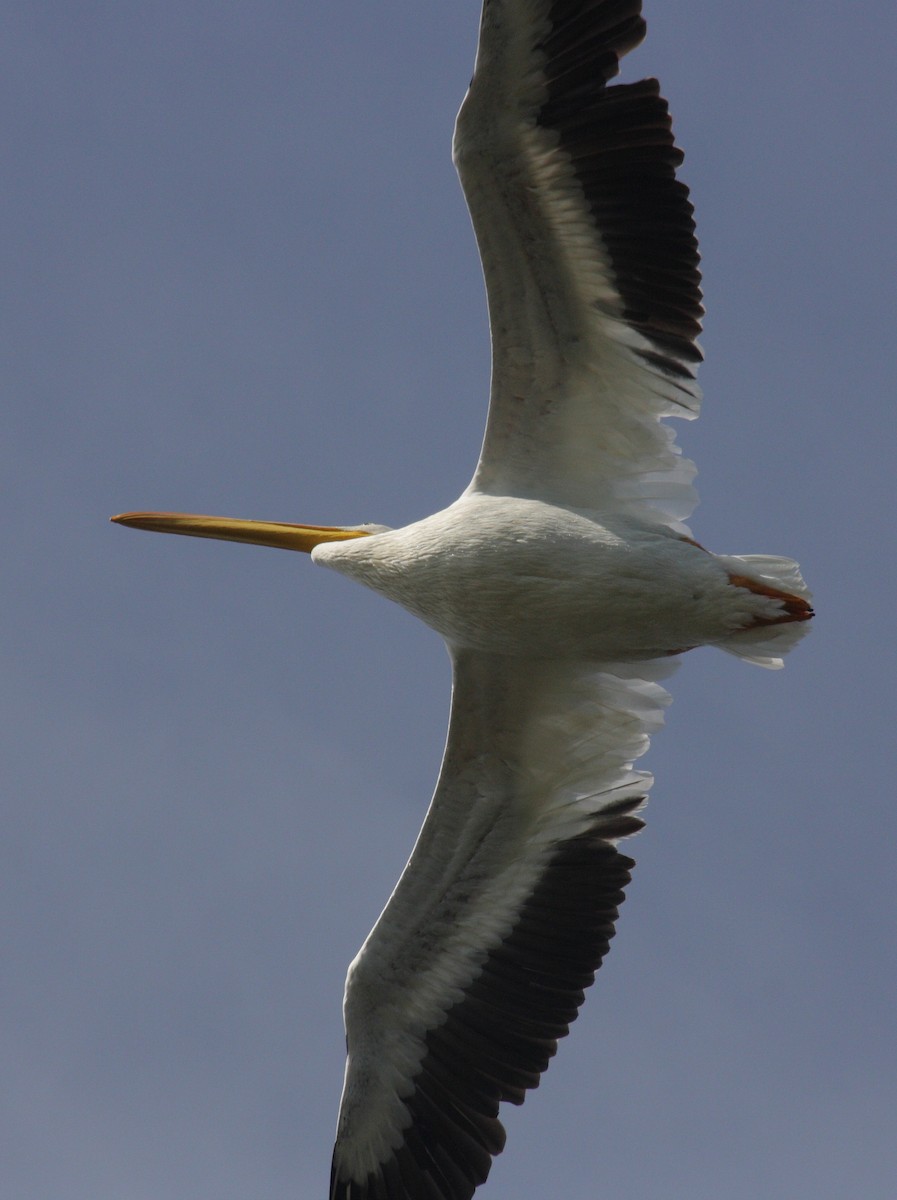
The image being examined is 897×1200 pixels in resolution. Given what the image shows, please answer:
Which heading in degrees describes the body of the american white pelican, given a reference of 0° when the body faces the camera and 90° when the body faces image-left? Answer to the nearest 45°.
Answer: approximately 90°
